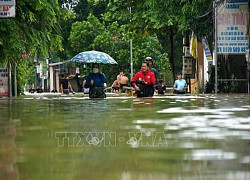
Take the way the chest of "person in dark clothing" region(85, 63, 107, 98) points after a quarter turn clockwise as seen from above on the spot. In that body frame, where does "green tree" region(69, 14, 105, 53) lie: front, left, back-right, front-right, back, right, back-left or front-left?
right

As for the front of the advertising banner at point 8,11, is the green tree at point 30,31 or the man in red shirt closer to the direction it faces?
the man in red shirt

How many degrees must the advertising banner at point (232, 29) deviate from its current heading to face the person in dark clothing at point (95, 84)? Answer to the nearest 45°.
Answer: approximately 45° to its right

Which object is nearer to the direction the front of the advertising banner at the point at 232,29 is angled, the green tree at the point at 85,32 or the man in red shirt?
the man in red shirt

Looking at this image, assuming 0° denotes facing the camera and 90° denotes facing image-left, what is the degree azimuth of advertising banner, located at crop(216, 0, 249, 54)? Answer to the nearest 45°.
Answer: approximately 0°
